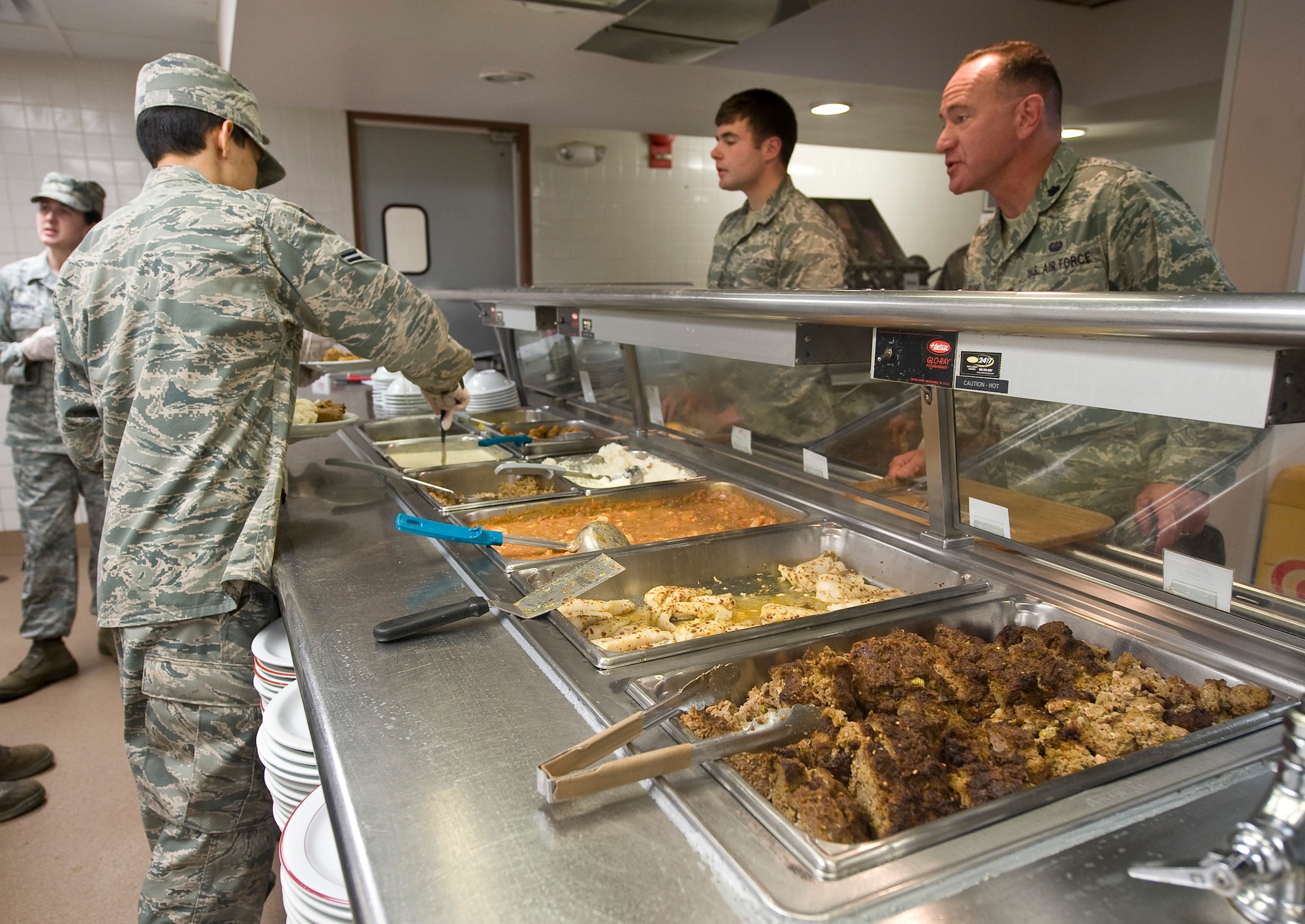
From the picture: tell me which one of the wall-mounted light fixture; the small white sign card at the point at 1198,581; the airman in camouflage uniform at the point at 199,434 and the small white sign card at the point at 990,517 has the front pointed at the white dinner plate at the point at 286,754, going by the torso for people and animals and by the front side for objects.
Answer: the wall-mounted light fixture

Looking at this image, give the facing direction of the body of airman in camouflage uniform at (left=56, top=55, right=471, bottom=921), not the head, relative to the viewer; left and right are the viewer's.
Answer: facing away from the viewer and to the right of the viewer

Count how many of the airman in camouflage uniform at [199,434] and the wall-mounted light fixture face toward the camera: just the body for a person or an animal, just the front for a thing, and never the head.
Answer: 1

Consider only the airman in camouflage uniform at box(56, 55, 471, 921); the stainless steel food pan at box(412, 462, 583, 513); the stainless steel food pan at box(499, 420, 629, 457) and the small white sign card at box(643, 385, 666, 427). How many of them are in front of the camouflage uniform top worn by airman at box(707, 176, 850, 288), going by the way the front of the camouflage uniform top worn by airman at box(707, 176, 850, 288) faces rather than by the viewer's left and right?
4

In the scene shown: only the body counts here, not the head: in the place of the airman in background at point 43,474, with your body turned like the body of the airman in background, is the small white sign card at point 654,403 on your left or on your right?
on your left

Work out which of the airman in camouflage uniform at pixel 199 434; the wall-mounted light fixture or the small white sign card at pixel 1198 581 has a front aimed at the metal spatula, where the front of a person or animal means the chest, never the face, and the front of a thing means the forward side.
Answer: the wall-mounted light fixture

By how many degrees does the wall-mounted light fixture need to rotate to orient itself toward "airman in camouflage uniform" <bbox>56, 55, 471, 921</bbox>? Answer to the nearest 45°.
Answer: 0° — it already faces them

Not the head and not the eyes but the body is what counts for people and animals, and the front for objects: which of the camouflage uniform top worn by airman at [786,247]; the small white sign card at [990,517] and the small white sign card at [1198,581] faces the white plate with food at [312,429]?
the camouflage uniform top worn by airman

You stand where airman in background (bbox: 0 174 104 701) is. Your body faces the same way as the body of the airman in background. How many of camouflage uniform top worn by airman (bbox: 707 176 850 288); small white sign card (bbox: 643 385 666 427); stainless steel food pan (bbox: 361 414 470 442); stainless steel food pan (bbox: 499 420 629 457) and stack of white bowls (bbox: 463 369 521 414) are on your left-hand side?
5

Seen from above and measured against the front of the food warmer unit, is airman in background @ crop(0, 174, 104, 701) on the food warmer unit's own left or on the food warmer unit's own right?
on the food warmer unit's own right

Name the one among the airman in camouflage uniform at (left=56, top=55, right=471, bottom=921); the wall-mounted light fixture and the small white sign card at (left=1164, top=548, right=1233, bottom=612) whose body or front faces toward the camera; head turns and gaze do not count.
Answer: the wall-mounted light fixture

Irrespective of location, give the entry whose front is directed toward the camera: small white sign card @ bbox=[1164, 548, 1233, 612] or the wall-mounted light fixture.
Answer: the wall-mounted light fixture

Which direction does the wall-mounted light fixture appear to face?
toward the camera

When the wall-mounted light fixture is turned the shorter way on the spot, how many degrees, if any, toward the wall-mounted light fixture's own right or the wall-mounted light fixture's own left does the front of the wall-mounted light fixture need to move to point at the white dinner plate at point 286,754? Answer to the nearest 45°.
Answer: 0° — it already faces it
